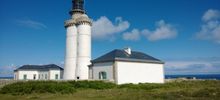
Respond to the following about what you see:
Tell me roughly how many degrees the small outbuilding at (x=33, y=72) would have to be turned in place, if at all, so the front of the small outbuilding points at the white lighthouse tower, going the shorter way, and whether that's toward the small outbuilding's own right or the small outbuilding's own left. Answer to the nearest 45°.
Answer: approximately 45° to the small outbuilding's own left

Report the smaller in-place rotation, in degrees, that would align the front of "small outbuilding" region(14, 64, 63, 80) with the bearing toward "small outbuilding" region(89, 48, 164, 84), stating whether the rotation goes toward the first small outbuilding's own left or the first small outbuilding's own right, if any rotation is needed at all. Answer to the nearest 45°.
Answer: approximately 45° to the first small outbuilding's own left

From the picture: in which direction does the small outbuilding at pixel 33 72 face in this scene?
toward the camera
